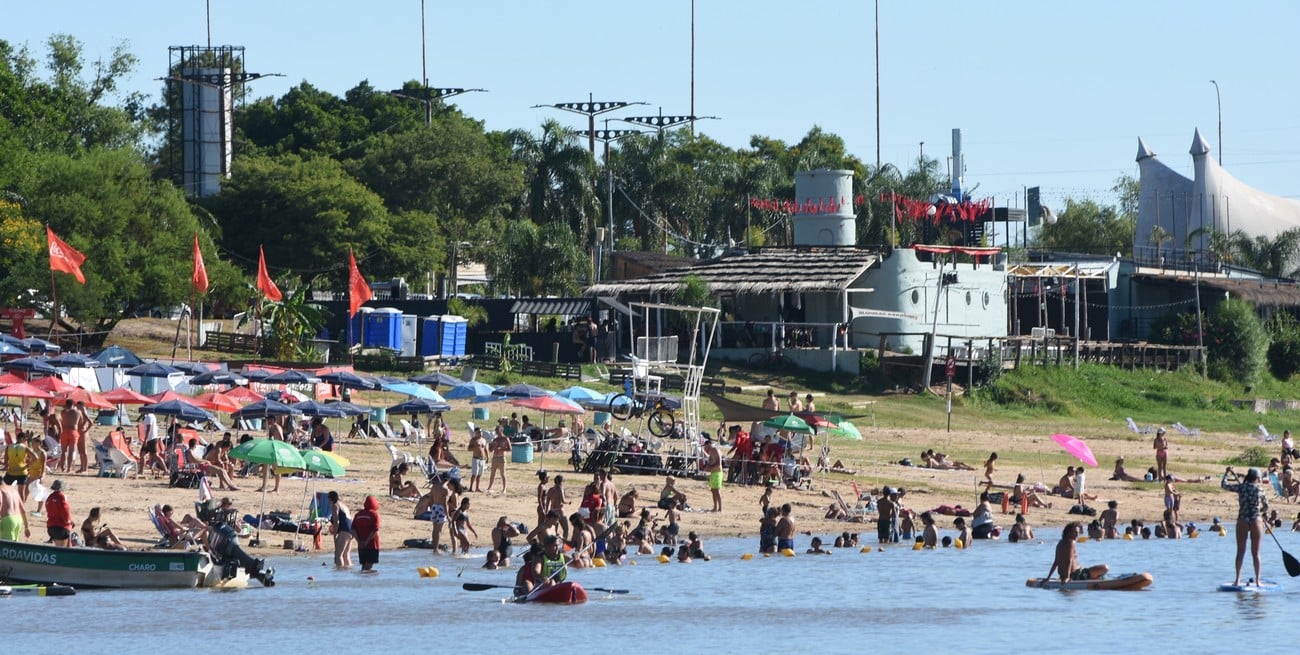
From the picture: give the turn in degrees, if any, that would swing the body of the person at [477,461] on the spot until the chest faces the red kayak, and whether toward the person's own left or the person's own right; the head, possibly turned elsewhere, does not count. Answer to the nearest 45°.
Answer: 0° — they already face it

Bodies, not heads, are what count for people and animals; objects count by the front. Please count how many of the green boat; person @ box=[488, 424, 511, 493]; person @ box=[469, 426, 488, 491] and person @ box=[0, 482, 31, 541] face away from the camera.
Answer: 1

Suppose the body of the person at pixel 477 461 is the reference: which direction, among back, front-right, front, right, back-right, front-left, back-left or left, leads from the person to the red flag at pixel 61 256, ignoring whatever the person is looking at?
back-right

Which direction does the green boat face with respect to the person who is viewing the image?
facing to the left of the viewer

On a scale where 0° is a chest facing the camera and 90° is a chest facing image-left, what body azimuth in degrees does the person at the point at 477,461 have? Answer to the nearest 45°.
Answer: approximately 0°

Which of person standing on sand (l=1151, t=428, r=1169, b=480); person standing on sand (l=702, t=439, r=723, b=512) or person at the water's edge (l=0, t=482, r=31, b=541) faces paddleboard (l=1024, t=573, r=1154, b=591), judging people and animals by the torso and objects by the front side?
person standing on sand (l=1151, t=428, r=1169, b=480)

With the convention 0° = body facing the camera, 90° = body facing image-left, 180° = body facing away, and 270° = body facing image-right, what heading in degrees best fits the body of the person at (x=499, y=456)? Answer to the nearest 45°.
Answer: approximately 0°

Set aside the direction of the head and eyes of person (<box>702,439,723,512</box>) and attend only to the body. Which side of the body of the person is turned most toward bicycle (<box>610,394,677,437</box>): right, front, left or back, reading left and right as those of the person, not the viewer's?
right
